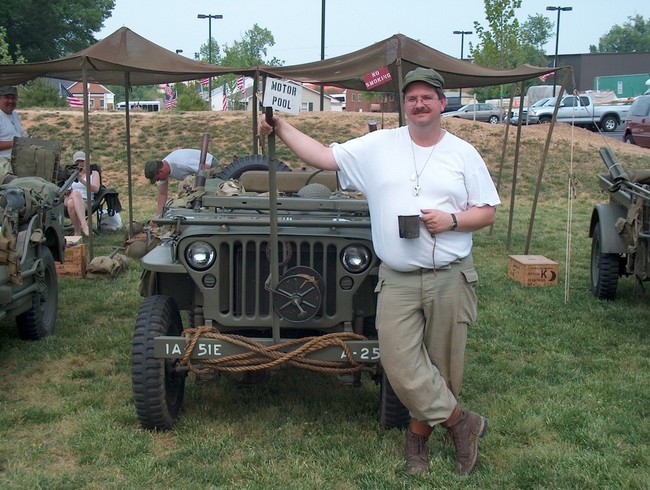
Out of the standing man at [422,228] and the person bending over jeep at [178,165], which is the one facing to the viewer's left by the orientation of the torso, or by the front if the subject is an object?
the person bending over jeep

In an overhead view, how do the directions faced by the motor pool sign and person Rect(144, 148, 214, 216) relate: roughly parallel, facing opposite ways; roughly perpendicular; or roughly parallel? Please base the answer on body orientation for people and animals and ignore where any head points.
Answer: roughly perpendicular

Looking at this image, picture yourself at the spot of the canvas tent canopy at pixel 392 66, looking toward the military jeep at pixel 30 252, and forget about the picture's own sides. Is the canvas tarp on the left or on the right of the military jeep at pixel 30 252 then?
right

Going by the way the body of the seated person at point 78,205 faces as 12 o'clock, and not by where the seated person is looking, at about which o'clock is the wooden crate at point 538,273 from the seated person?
The wooden crate is roughly at 9 o'clock from the seated person.

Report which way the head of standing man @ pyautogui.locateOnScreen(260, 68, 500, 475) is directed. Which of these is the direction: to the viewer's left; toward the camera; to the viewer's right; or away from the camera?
toward the camera

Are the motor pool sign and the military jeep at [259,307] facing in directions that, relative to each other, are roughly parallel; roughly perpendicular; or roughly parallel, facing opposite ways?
roughly parallel

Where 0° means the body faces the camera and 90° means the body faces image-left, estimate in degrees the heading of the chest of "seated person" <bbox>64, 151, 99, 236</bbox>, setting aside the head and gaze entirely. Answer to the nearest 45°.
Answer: approximately 45°

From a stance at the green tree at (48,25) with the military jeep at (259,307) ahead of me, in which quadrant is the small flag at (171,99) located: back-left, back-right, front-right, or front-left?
front-left

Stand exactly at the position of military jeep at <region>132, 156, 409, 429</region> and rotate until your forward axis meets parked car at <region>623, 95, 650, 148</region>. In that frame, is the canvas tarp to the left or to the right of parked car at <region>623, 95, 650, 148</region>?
left

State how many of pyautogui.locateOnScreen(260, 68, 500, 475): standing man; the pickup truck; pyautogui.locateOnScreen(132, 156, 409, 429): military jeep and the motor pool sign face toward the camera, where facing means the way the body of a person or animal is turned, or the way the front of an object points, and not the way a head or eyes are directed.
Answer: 3

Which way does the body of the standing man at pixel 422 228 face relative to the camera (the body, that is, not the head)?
toward the camera

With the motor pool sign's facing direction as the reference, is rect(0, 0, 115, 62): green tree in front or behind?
behind

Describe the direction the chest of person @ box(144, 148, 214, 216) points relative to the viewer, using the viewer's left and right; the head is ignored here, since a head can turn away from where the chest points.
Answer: facing to the left of the viewer
